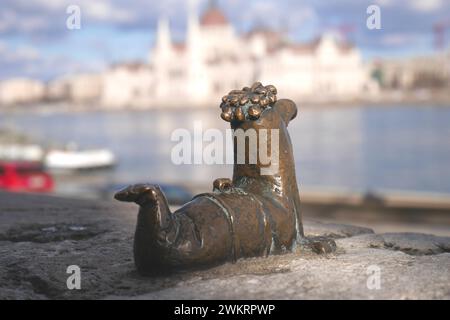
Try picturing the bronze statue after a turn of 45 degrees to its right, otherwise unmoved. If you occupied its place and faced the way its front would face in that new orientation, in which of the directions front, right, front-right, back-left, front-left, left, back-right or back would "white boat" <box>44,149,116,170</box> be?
left

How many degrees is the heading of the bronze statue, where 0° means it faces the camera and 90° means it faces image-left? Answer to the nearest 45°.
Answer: approximately 225°

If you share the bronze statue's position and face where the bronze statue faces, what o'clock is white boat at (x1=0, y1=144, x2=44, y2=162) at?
The white boat is roughly at 10 o'clock from the bronze statue.
